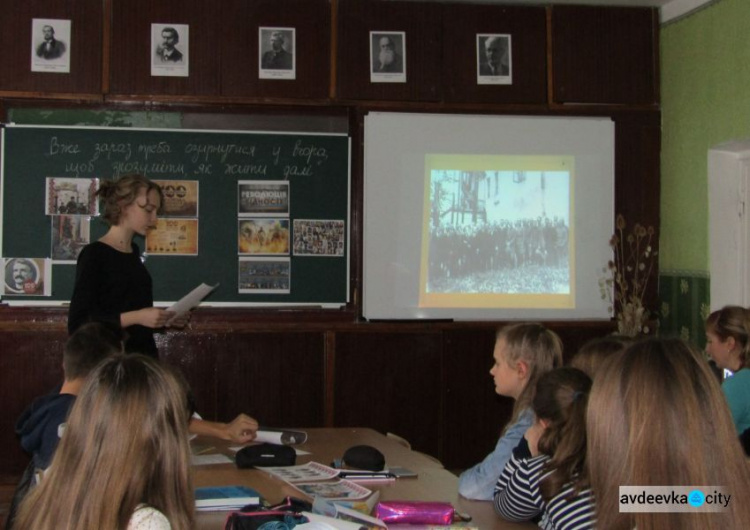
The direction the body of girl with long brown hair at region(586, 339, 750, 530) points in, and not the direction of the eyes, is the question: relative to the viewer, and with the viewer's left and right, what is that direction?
facing away from the viewer

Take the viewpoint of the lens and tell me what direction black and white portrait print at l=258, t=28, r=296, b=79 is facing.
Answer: facing the viewer

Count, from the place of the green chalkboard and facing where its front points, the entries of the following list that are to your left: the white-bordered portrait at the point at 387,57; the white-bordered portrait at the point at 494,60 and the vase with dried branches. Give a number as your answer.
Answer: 3

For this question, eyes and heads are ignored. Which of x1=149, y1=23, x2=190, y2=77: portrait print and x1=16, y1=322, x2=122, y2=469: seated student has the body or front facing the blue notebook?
the portrait print

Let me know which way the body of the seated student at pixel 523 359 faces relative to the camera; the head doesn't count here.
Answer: to the viewer's left

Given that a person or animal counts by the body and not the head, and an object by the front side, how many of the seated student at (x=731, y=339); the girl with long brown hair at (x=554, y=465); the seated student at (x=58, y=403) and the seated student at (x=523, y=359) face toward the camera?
0

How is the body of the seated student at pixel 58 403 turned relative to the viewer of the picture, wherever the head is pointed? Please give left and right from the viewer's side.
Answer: facing away from the viewer and to the right of the viewer

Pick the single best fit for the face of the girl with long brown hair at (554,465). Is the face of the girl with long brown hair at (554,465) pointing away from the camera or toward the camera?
away from the camera

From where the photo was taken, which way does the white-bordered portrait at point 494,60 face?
toward the camera

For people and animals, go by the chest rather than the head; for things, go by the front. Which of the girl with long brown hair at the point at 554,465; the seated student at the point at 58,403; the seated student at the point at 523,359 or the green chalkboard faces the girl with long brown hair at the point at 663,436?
the green chalkboard

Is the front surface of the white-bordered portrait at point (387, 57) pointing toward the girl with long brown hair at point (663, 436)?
yes

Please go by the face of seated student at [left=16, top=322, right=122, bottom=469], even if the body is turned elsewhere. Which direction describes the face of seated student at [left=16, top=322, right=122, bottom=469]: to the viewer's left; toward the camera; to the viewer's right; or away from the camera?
away from the camera

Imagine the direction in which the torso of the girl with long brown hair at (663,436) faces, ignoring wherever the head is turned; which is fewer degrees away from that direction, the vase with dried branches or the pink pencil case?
the vase with dried branches

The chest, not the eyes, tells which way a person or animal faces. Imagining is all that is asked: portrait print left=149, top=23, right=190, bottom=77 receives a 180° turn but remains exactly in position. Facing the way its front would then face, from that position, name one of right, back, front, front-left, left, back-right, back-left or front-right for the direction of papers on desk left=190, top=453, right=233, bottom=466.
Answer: back

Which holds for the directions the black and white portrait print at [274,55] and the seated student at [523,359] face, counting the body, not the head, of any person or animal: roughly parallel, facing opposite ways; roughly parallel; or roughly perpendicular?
roughly perpendicular

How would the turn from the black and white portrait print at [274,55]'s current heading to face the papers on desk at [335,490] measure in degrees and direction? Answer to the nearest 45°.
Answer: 0° — it already faces it

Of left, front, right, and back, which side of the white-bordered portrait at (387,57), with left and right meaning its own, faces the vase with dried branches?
left

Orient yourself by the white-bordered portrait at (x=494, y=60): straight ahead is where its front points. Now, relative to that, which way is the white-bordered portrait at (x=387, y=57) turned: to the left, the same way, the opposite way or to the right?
the same way

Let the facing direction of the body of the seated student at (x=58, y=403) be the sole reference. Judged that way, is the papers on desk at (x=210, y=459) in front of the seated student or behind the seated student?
in front

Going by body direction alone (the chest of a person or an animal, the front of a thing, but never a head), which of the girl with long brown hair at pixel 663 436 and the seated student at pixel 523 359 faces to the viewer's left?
the seated student
